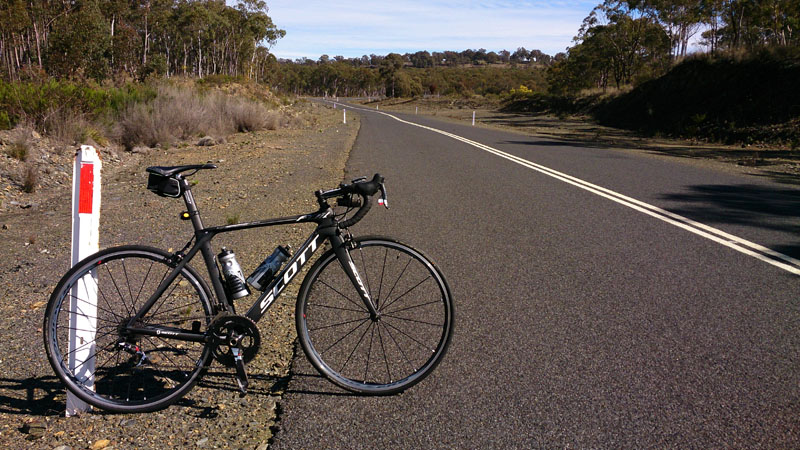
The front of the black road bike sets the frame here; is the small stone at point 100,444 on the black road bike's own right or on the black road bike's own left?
on the black road bike's own right

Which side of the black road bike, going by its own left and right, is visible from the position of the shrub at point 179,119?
left

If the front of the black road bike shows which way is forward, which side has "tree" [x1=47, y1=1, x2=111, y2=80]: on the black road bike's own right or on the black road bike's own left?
on the black road bike's own left

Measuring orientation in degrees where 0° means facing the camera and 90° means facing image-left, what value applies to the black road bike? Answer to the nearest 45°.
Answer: approximately 270°

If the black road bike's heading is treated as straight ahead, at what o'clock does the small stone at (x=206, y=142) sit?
The small stone is roughly at 9 o'clock from the black road bike.

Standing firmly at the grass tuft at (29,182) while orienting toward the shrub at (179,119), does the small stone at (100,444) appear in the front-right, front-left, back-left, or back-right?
back-right
